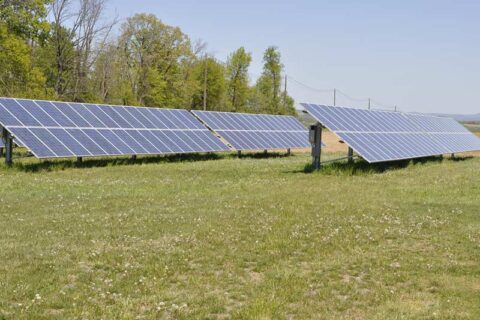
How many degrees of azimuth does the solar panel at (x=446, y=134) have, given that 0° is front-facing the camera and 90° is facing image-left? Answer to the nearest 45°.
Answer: approximately 315°

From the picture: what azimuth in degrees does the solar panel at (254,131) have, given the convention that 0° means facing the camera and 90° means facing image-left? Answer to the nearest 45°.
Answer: approximately 315°

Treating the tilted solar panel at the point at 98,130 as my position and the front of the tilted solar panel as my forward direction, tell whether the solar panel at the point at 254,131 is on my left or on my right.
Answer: on my left

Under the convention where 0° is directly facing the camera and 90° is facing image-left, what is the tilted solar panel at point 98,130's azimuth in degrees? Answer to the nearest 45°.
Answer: approximately 315°

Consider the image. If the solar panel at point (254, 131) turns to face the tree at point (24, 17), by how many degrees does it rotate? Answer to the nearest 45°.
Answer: approximately 135° to its right

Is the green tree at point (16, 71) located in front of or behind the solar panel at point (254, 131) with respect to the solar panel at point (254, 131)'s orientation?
behind

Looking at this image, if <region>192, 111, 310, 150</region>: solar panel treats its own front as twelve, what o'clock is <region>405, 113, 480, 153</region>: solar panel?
<region>405, 113, 480, 153</region>: solar panel is roughly at 10 o'clock from <region>192, 111, 310, 150</region>: solar panel.

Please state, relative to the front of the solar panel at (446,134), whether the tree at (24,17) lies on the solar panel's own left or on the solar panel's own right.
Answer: on the solar panel's own right

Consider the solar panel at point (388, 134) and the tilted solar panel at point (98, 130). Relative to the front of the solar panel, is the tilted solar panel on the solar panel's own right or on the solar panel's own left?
on the solar panel's own right
